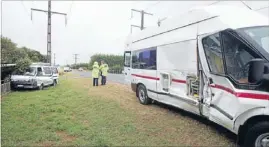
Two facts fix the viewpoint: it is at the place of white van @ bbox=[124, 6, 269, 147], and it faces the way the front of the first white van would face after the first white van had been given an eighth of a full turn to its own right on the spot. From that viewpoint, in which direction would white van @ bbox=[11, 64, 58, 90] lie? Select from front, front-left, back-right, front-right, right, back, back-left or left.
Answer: back-right

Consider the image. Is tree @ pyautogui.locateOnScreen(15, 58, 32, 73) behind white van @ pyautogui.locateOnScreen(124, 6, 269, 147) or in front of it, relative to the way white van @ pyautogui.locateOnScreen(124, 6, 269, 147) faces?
behind

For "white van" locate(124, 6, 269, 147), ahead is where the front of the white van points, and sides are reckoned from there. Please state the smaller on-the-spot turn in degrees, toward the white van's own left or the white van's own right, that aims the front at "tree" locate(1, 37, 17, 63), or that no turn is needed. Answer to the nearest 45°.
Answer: approximately 180°

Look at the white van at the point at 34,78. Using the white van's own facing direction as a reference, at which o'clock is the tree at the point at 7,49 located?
The tree is roughly at 3 o'clock from the white van.

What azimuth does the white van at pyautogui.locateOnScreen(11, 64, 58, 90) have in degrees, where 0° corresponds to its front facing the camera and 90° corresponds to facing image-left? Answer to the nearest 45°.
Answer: approximately 45°
